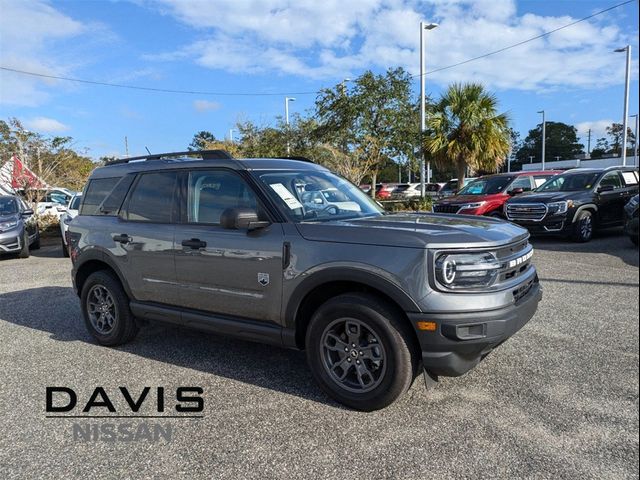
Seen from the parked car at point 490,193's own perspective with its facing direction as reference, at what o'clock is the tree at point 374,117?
The tree is roughly at 3 o'clock from the parked car.

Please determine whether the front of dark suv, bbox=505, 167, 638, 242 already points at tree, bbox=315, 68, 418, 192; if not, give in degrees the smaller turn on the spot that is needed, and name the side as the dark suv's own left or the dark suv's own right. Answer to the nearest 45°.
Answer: approximately 90° to the dark suv's own right

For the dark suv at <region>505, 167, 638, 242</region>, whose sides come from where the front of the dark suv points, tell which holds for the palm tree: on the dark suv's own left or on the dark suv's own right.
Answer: on the dark suv's own right

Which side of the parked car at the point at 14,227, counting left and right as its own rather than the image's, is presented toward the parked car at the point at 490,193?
left

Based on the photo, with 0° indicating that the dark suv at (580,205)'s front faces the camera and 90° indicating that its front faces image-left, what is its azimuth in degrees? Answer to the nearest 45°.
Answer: approximately 45°

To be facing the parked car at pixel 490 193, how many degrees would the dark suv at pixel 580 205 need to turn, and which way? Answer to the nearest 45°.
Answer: approximately 90° to its right

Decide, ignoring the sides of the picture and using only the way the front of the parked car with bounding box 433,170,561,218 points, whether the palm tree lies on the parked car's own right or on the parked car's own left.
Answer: on the parked car's own right

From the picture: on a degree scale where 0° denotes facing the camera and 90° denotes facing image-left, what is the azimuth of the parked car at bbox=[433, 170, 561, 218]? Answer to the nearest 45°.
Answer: approximately 45°

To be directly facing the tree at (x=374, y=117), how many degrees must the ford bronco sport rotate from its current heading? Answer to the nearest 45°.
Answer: approximately 135° to its left

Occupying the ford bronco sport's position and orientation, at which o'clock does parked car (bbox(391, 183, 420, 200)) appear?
The parked car is roughly at 8 o'clock from the ford bronco sport.
